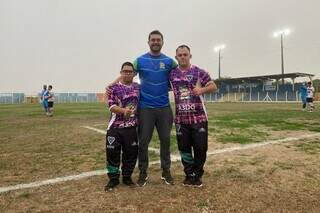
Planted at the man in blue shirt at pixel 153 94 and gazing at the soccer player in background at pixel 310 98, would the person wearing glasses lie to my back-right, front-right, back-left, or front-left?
back-left

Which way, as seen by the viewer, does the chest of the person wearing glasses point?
toward the camera

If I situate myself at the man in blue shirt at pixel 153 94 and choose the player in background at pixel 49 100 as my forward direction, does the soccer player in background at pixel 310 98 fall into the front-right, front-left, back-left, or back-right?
front-right

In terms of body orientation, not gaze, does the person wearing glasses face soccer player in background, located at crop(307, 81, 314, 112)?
no

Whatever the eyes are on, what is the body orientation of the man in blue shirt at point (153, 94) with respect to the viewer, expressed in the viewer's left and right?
facing the viewer

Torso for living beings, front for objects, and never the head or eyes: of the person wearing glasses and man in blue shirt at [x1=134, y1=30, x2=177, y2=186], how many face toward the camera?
2

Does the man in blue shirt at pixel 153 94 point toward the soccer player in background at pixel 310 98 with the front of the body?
no

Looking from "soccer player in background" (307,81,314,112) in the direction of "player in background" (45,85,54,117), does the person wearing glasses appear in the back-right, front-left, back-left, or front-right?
front-left

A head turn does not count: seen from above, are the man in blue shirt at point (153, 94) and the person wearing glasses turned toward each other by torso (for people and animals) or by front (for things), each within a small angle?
no

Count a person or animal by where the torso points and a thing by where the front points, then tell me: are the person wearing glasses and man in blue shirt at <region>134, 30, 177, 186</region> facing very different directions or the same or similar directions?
same or similar directions

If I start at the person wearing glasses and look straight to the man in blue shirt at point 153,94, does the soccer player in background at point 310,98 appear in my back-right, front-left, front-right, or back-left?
front-left
